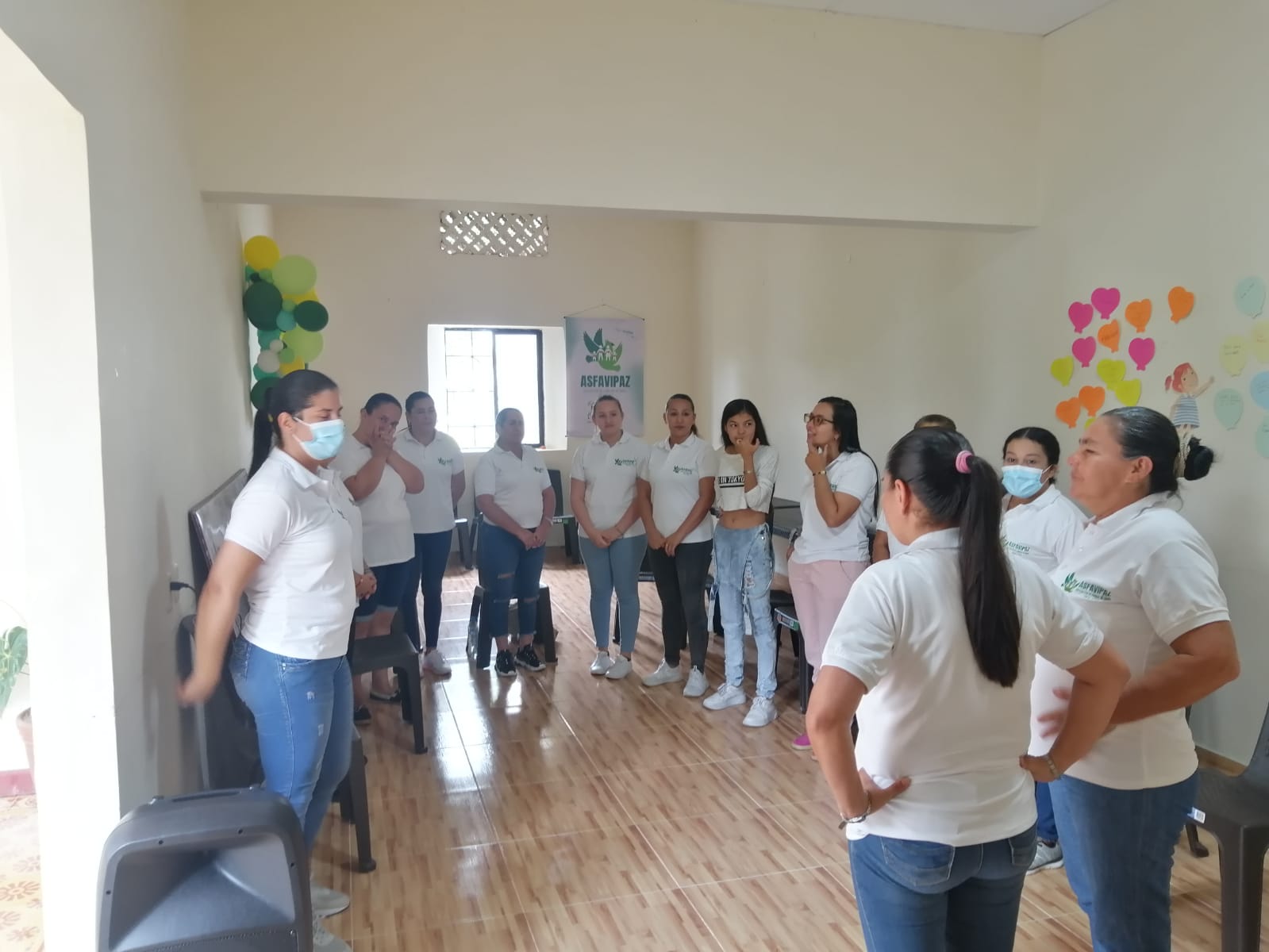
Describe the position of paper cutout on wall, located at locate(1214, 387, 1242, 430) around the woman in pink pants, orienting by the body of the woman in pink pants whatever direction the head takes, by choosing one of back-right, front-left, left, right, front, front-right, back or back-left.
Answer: back-left

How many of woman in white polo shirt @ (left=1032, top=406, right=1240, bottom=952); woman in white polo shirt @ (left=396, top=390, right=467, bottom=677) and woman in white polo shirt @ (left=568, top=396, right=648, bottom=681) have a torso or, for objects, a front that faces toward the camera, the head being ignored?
2

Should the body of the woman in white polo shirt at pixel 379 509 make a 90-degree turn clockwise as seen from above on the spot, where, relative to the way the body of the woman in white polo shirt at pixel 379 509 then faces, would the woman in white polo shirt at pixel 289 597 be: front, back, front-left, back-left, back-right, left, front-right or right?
front-left

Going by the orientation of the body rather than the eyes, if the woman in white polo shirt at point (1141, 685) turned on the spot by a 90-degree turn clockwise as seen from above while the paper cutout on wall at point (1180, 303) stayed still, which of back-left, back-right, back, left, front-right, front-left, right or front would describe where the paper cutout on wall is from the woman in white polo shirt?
front

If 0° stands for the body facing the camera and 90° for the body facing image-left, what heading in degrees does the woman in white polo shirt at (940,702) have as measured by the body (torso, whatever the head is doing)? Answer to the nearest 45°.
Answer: approximately 135°

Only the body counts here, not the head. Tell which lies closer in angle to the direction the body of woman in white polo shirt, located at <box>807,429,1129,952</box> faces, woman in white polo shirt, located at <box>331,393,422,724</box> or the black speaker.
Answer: the woman in white polo shirt

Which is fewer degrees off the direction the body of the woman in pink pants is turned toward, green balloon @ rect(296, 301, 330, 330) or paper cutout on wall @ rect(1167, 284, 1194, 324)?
the green balloon

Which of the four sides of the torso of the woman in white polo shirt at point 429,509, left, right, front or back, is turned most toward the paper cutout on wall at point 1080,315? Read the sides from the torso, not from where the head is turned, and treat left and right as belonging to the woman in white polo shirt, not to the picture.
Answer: left

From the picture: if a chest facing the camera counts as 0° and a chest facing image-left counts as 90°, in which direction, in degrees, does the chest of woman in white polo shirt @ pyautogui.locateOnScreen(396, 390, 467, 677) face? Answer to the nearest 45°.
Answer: approximately 0°

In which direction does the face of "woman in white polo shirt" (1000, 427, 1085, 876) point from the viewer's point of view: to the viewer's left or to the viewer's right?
to the viewer's left

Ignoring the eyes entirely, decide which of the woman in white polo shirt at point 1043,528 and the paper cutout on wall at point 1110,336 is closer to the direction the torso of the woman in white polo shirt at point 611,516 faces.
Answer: the woman in white polo shirt

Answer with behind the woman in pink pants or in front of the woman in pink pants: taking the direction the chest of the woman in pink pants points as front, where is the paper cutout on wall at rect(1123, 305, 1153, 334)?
behind

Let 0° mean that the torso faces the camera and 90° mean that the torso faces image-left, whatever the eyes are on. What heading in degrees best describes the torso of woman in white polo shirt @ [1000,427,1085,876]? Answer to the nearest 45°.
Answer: approximately 45°

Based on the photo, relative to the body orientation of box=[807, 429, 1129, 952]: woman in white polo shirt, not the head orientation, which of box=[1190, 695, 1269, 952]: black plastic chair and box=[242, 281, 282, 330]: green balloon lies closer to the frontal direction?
the green balloon

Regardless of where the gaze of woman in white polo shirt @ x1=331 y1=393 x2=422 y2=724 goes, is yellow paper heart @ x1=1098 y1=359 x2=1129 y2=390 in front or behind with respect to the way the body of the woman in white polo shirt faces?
in front

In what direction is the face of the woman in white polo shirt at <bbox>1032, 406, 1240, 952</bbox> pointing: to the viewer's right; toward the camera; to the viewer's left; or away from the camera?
to the viewer's left
